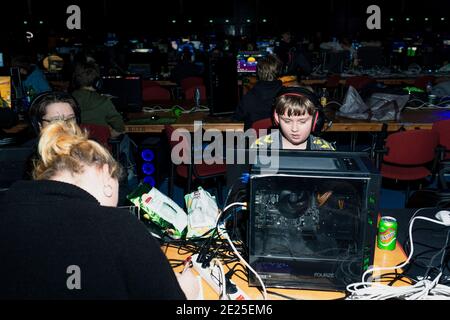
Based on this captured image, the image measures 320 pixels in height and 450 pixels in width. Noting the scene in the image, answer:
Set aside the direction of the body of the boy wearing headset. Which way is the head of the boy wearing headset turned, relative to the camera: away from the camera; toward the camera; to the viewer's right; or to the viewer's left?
toward the camera

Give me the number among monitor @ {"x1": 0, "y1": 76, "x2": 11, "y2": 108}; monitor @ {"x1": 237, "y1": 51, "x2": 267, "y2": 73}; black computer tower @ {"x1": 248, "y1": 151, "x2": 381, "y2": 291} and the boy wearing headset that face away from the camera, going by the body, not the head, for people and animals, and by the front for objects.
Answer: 0

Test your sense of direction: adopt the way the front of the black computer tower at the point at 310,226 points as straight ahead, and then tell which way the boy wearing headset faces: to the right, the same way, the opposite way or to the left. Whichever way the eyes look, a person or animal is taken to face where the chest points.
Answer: to the right

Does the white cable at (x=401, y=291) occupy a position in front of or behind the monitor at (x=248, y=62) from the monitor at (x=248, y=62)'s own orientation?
in front

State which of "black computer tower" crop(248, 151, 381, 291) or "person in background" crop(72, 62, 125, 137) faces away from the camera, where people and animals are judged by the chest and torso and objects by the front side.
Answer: the person in background

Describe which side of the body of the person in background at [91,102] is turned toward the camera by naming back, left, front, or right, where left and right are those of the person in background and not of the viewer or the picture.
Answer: back

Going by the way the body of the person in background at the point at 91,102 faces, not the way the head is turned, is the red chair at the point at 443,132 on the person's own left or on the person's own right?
on the person's own right

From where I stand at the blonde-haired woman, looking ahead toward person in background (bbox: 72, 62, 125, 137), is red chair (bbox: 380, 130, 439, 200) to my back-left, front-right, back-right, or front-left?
front-right

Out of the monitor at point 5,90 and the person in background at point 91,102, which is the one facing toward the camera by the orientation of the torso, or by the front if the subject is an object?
the monitor

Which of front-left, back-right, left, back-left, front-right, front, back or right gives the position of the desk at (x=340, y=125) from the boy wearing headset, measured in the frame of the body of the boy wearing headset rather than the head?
back

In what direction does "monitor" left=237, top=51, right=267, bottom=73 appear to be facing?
toward the camera

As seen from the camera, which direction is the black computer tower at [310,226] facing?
to the viewer's right

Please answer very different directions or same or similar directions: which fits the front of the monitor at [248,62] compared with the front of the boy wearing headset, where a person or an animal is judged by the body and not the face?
same or similar directions

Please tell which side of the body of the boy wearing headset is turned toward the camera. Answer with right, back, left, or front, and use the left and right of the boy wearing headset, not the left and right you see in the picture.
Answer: front

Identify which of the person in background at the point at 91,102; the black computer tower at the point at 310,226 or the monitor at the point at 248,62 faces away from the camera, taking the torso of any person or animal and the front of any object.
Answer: the person in background

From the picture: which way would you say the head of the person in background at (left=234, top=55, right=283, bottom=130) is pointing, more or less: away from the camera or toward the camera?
away from the camera

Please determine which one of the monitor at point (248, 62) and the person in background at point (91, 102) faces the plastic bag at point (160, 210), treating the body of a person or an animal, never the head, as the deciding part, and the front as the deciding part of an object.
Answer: the monitor
